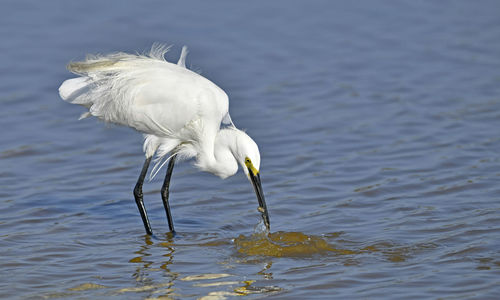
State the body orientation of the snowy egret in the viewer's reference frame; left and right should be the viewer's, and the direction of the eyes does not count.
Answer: facing to the right of the viewer
